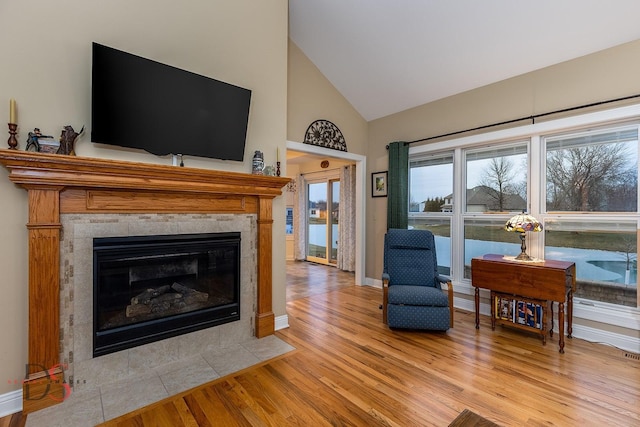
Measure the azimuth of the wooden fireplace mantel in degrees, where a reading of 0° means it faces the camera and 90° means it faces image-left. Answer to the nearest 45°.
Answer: approximately 315°

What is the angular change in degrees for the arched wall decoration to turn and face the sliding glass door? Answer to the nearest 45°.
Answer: approximately 135° to its left

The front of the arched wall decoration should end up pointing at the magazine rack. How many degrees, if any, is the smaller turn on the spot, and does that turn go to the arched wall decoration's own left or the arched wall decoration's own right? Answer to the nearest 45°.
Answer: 0° — it already faces it

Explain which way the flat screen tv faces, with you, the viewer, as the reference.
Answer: facing the viewer and to the right of the viewer

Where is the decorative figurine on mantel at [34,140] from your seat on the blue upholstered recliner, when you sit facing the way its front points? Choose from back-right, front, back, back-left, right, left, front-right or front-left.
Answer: front-right

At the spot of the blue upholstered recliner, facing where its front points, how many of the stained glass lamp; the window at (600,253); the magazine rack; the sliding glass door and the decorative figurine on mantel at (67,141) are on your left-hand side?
3

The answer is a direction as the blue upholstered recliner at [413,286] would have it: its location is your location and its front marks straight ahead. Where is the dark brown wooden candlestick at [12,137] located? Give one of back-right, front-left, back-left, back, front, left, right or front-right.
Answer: front-right

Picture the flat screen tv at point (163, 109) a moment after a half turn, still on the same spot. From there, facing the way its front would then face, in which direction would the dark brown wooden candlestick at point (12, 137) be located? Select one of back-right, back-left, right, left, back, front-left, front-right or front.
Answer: front-left

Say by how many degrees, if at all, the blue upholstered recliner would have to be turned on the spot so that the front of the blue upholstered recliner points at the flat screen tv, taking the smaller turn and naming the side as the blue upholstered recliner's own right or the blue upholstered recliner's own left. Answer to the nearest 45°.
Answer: approximately 45° to the blue upholstered recliner's own right

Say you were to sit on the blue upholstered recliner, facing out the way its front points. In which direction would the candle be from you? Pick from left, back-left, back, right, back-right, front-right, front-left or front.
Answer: front-right

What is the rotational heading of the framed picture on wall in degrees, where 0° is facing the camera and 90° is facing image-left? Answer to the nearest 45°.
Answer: approximately 45°

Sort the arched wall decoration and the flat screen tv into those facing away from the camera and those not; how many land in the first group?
0
